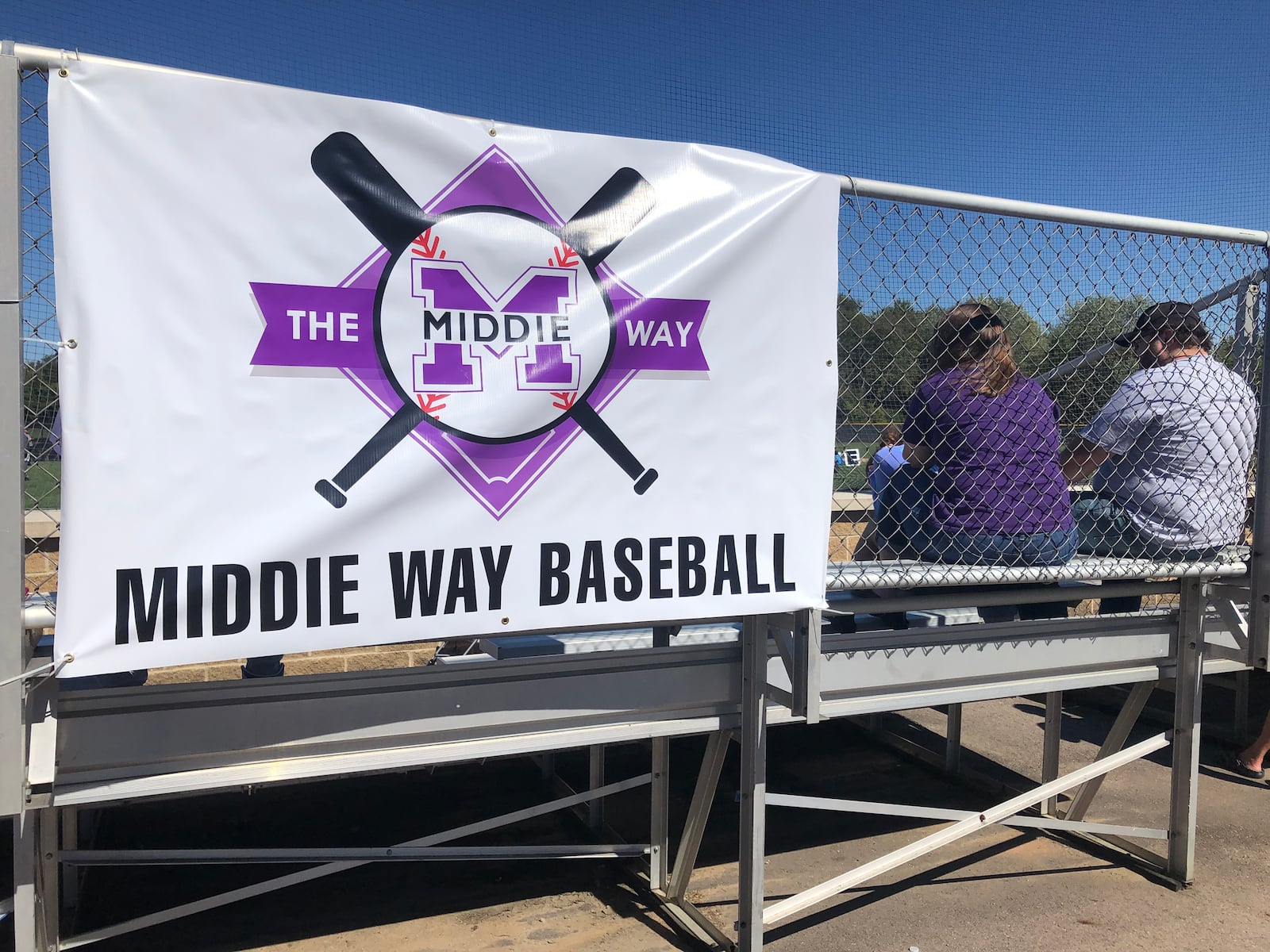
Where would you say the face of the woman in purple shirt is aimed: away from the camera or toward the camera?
away from the camera

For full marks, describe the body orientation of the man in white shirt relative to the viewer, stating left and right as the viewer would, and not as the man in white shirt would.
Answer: facing away from the viewer and to the left of the viewer

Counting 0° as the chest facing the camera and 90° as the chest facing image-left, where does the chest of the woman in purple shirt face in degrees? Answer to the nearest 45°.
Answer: approximately 135°

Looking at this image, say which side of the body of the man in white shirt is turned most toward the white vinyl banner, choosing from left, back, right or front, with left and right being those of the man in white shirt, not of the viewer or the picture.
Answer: left

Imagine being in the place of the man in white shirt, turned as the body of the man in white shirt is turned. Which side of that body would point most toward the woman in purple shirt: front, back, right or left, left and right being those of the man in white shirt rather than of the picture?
left

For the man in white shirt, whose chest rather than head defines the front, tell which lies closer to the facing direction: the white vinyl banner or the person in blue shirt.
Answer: the person in blue shirt

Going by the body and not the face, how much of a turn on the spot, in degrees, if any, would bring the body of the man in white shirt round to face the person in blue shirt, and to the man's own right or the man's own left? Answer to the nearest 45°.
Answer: approximately 45° to the man's own left
